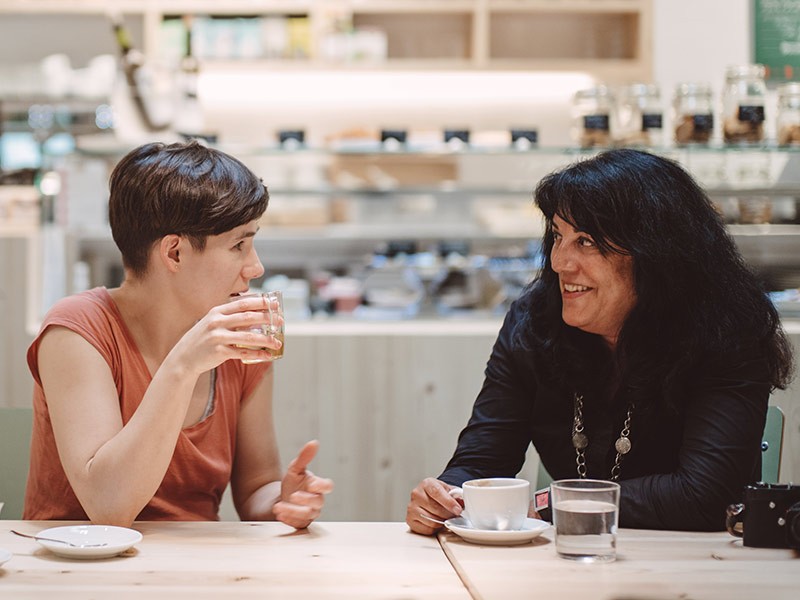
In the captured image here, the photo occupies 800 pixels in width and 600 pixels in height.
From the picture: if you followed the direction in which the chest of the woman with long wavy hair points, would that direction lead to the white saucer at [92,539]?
yes

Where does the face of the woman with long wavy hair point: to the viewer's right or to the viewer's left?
to the viewer's left

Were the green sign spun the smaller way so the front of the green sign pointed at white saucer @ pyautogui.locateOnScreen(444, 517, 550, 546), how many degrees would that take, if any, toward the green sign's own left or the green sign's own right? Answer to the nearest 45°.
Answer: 0° — it already faces it

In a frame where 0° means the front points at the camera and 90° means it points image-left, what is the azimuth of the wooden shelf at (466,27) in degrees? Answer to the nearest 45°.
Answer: approximately 0°

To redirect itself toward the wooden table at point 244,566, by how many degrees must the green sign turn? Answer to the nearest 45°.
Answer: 0° — it already faces it

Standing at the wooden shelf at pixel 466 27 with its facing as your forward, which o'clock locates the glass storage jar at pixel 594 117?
The glass storage jar is roughly at 12 o'clock from the wooden shelf.

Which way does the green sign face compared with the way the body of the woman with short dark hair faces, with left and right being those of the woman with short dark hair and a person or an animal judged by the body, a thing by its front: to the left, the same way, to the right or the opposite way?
to the right

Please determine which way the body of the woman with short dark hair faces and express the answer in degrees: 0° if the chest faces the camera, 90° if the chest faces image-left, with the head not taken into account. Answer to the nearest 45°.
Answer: approximately 315°

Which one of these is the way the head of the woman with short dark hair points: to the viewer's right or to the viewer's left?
to the viewer's right

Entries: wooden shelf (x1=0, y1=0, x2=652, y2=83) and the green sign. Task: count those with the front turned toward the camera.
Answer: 2

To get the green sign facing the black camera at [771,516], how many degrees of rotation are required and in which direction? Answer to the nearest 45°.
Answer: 0° — it already faces it
